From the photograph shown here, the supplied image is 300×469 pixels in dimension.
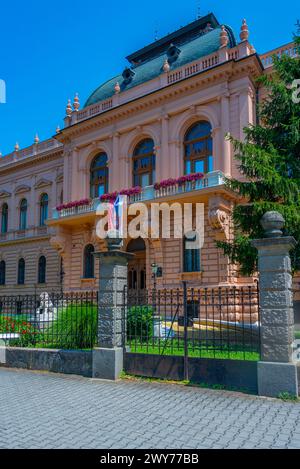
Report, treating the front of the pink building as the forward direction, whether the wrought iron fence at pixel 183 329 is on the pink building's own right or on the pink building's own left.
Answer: on the pink building's own left

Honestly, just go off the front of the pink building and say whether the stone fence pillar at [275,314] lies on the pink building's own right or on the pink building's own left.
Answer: on the pink building's own left

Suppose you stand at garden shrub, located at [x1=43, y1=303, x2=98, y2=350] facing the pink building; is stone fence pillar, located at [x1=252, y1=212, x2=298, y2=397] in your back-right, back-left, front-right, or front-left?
back-right
